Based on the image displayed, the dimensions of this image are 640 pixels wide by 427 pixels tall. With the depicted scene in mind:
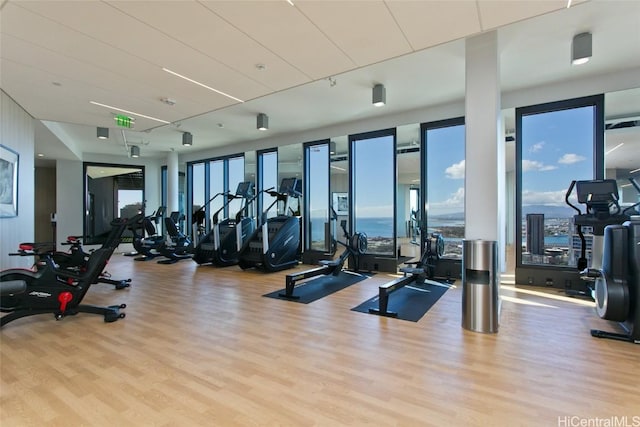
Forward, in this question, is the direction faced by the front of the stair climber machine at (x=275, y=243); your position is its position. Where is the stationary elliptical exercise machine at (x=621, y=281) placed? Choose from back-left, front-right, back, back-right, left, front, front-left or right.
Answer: right

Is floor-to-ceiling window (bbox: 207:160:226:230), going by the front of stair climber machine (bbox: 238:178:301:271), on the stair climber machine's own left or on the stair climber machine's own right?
on the stair climber machine's own left

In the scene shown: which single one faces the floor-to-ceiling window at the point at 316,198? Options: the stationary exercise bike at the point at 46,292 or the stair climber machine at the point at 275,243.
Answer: the stair climber machine

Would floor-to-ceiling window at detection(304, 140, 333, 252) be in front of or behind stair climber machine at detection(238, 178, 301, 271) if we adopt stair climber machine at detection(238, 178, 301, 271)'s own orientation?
in front

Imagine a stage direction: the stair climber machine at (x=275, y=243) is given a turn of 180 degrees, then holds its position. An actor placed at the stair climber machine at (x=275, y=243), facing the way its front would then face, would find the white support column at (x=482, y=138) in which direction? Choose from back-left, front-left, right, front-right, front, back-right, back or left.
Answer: left

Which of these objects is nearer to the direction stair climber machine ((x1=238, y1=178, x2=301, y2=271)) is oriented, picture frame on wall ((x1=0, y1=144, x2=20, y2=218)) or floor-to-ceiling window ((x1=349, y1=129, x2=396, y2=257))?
the floor-to-ceiling window

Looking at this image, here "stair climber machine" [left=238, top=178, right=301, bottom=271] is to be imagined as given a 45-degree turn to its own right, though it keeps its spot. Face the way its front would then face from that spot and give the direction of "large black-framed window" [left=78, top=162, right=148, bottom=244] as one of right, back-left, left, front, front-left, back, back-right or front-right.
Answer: back-left

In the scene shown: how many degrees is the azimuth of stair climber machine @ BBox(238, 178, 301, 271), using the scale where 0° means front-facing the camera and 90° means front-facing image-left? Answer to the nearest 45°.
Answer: approximately 225°
